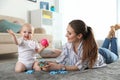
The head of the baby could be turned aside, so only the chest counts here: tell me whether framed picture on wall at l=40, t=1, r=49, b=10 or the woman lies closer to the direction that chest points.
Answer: the woman

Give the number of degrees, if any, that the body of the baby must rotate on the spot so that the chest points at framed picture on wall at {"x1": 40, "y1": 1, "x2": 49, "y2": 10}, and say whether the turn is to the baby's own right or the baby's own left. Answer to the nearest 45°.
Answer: approximately 180°

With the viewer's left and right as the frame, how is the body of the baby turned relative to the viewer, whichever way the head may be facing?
facing the viewer

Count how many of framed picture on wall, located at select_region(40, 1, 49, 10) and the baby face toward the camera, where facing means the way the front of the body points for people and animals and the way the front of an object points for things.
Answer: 2

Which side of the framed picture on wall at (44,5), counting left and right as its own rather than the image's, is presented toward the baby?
front

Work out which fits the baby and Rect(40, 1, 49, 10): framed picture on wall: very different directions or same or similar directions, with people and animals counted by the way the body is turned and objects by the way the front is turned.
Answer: same or similar directions

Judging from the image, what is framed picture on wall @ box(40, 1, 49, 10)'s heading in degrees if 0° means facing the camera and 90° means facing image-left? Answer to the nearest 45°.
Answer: approximately 0°

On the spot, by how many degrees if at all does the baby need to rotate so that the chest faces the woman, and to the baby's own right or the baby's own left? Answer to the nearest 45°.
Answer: approximately 90° to the baby's own left

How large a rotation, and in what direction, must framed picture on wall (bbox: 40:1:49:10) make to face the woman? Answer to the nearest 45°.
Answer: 0° — it already faces them
